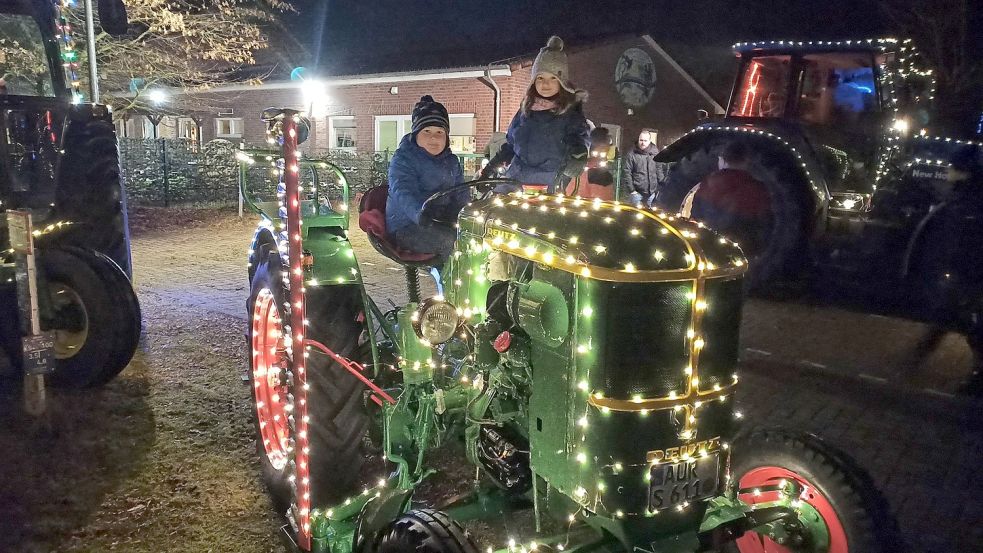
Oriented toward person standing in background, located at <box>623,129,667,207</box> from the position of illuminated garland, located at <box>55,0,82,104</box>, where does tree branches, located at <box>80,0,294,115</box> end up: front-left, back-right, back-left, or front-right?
front-left

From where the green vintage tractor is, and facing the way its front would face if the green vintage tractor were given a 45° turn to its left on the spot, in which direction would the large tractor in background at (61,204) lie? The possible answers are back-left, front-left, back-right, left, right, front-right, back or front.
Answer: back-left

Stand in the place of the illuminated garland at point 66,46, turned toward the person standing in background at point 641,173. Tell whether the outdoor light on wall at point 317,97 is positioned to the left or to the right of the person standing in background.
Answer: left

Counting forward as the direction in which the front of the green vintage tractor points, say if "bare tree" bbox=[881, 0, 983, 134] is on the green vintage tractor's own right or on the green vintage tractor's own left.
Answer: on the green vintage tractor's own left

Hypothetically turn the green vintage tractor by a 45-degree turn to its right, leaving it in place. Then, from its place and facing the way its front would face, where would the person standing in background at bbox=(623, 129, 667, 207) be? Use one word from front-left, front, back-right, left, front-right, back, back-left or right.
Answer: back

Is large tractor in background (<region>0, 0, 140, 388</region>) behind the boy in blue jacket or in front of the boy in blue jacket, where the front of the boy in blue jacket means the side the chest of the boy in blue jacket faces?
behind

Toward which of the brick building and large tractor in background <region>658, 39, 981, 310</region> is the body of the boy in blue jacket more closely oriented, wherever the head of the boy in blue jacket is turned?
the large tractor in background

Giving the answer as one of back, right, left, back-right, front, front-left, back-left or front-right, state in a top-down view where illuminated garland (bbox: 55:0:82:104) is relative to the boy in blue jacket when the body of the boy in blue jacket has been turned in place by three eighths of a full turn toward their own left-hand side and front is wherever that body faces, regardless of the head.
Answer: front-left
